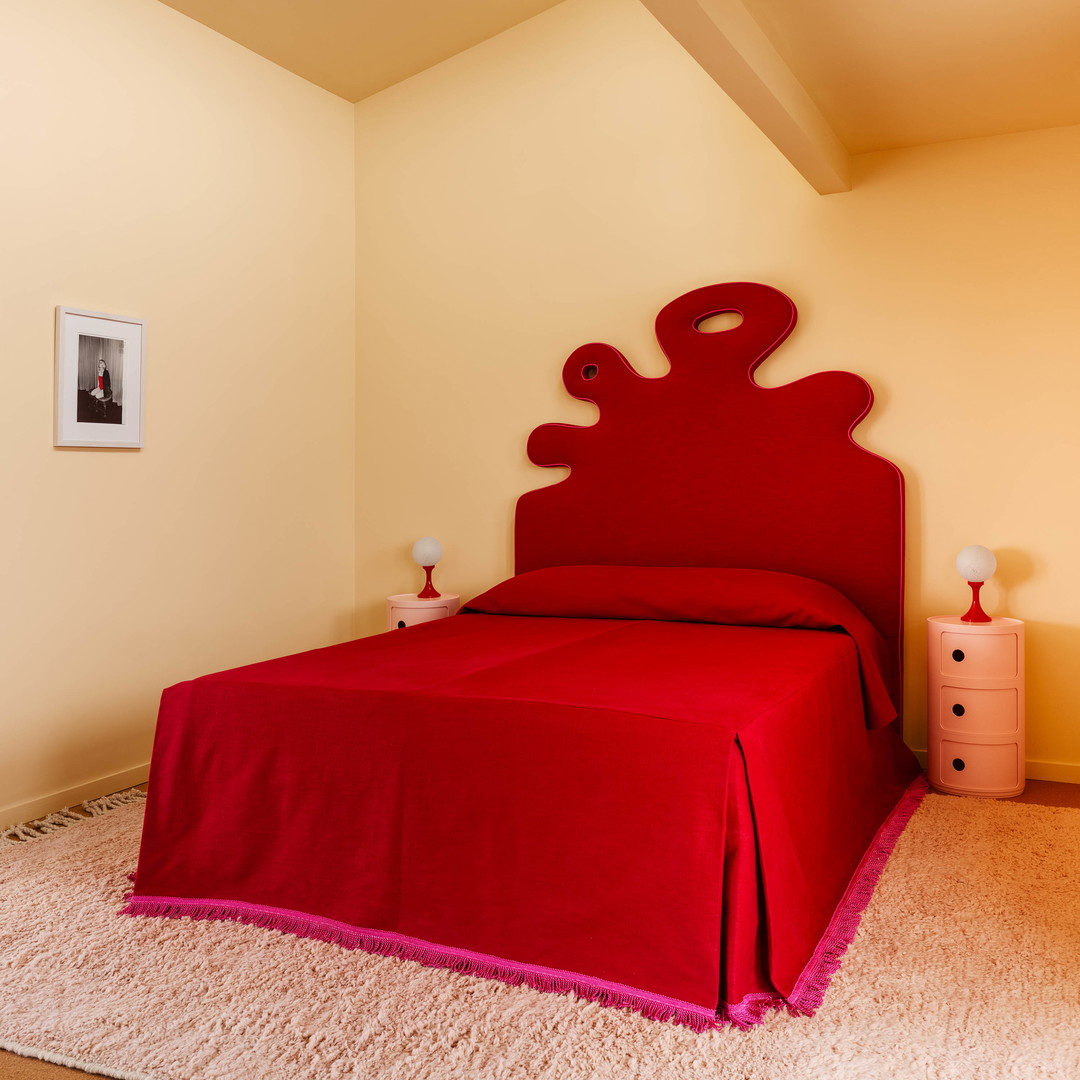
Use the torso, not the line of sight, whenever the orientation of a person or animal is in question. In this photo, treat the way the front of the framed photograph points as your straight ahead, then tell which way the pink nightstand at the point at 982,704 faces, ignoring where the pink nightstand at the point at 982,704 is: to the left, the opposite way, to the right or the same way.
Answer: to the right

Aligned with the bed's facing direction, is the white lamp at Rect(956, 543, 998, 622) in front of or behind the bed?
behind

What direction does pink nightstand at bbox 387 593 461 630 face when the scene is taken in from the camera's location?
facing the viewer and to the left of the viewer

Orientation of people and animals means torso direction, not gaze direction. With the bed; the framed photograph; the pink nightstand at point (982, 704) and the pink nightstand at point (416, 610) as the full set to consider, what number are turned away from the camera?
0

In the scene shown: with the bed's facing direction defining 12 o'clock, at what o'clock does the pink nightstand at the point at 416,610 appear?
The pink nightstand is roughly at 4 o'clock from the bed.

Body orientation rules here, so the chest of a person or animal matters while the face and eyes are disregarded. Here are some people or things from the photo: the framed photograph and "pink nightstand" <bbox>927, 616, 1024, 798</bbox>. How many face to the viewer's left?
0

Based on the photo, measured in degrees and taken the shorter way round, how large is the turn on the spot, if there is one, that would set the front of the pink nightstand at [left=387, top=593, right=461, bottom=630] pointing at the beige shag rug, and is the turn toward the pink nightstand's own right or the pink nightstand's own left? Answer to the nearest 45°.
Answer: approximately 45° to the pink nightstand's own left

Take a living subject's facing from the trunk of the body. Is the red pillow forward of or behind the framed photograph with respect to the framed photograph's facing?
forward

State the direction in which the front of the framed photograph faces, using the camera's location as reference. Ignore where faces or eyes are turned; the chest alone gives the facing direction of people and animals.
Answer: facing the viewer and to the right of the viewer

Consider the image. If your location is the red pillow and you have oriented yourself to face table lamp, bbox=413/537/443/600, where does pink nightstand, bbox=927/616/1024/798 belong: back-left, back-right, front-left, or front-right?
back-right

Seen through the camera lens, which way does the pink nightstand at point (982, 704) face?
facing the viewer

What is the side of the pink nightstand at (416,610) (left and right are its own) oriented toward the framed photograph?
front

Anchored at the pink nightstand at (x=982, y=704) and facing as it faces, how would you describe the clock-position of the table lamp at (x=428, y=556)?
The table lamp is roughly at 3 o'clock from the pink nightstand.

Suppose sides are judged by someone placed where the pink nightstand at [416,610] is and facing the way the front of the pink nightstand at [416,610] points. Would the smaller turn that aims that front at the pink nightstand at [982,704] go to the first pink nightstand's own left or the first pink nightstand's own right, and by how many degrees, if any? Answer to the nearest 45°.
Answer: approximately 90° to the first pink nightstand's own left

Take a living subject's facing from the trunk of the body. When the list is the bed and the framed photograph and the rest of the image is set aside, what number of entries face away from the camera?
0

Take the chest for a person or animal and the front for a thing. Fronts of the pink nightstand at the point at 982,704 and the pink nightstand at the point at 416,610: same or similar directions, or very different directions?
same or similar directions
